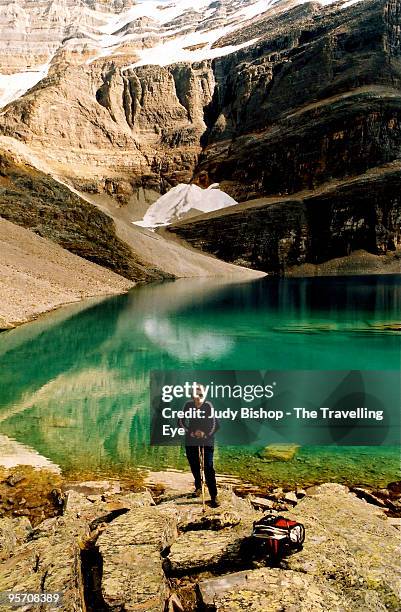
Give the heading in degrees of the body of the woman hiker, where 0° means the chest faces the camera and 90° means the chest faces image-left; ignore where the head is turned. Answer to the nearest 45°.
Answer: approximately 0°

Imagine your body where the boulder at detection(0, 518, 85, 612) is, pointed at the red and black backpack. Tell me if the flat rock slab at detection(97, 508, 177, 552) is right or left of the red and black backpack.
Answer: left

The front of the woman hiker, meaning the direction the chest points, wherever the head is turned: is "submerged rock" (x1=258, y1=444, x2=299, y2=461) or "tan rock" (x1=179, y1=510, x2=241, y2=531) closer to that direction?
the tan rock

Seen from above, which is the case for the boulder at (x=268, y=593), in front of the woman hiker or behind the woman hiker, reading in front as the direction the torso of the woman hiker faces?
in front

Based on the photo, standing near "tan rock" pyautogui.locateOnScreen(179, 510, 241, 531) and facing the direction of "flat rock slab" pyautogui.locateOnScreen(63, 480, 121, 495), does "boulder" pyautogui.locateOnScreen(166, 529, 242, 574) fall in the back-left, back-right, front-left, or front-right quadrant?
back-left

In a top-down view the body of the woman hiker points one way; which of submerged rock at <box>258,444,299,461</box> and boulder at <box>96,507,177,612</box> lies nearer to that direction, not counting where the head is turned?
the boulder

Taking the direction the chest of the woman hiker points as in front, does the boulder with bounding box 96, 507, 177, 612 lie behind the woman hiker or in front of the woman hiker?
in front

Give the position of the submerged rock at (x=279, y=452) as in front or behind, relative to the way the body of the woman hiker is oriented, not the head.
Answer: behind

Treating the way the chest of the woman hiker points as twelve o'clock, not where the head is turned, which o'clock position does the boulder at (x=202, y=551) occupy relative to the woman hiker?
The boulder is roughly at 12 o'clock from the woman hiker.

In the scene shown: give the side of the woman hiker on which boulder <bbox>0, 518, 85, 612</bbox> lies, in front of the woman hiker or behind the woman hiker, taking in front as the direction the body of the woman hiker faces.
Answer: in front

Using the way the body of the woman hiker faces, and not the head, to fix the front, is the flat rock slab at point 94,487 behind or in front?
behind
